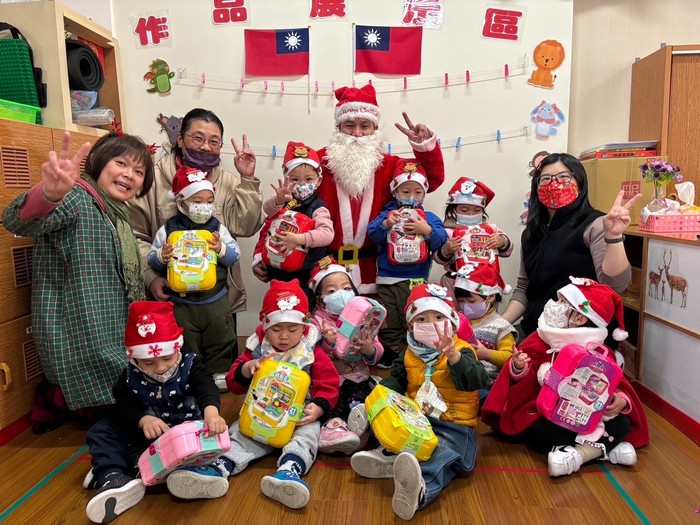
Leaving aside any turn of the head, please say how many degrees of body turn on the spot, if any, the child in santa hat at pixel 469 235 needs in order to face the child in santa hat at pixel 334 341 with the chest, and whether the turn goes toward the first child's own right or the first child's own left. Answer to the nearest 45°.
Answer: approximately 45° to the first child's own right

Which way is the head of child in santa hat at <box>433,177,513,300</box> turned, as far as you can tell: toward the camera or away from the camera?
toward the camera

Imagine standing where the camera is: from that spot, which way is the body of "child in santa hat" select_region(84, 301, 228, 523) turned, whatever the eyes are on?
toward the camera

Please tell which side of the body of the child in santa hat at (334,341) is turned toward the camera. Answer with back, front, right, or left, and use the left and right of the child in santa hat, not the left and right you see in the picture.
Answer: front

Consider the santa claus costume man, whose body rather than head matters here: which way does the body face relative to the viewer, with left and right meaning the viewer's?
facing the viewer

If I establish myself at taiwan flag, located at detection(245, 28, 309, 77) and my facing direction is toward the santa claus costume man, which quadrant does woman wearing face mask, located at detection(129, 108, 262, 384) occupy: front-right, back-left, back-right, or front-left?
front-right

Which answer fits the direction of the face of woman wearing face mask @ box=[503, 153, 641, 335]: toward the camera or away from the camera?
toward the camera

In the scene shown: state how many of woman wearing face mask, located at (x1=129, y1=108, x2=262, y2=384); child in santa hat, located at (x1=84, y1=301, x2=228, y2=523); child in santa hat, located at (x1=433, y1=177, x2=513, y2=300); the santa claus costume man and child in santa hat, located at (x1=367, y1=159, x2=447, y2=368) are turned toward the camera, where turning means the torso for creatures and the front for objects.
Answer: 5

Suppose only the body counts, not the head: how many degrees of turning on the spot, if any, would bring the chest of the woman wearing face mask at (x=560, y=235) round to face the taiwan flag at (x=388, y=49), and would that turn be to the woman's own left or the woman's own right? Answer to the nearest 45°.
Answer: approximately 90° to the woman's own right

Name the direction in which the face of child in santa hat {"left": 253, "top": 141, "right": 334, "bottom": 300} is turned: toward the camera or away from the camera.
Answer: toward the camera

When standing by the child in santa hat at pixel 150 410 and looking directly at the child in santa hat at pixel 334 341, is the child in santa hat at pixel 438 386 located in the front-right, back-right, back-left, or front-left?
front-right
